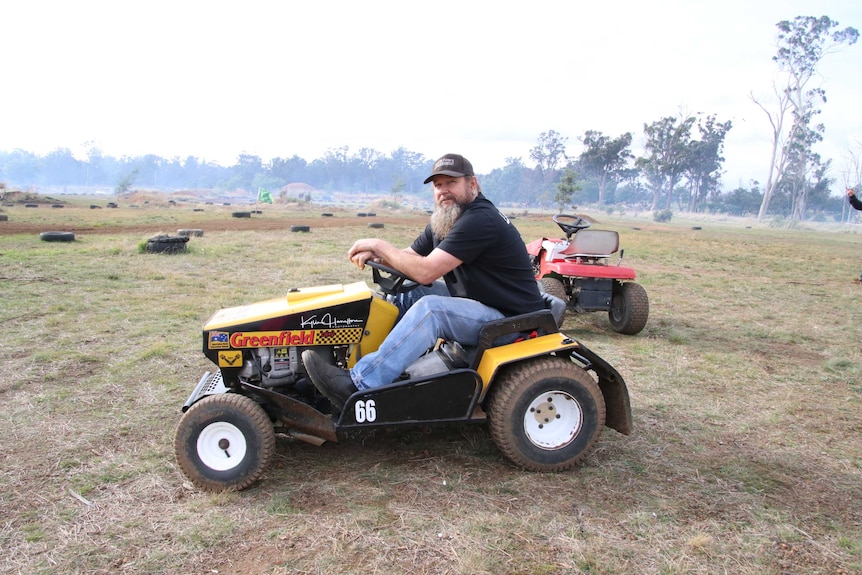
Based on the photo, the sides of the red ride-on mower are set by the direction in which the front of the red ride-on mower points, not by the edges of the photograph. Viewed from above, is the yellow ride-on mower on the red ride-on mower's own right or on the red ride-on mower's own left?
on the red ride-on mower's own left

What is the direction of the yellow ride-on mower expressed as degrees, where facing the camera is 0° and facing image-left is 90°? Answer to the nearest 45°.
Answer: approximately 90°

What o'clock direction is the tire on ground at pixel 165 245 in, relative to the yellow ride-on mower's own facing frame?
The tire on ground is roughly at 2 o'clock from the yellow ride-on mower.

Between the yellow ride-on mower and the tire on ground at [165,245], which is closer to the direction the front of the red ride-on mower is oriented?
the tire on ground

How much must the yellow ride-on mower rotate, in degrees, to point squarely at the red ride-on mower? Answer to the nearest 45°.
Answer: approximately 135° to its right

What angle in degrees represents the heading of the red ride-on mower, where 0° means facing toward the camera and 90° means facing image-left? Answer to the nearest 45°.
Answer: approximately 135°
